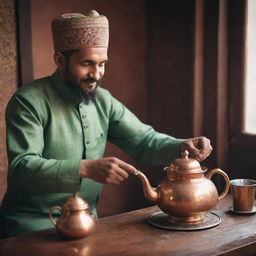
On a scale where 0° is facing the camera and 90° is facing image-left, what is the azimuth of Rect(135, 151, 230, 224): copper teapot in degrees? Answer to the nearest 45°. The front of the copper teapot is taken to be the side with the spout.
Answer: approximately 90°

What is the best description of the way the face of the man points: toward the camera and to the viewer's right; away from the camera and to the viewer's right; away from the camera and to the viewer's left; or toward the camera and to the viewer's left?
toward the camera and to the viewer's right

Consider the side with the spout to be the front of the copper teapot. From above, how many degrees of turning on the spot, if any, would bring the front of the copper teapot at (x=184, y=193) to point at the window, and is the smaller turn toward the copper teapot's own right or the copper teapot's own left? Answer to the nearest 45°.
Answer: approximately 90° to the copper teapot's own right

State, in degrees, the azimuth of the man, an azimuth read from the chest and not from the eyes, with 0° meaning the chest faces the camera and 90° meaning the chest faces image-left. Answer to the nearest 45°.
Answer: approximately 315°

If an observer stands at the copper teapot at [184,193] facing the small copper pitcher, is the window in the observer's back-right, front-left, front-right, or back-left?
back-right

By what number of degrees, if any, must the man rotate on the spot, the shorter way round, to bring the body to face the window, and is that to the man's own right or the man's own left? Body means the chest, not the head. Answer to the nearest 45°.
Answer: approximately 90° to the man's own left
